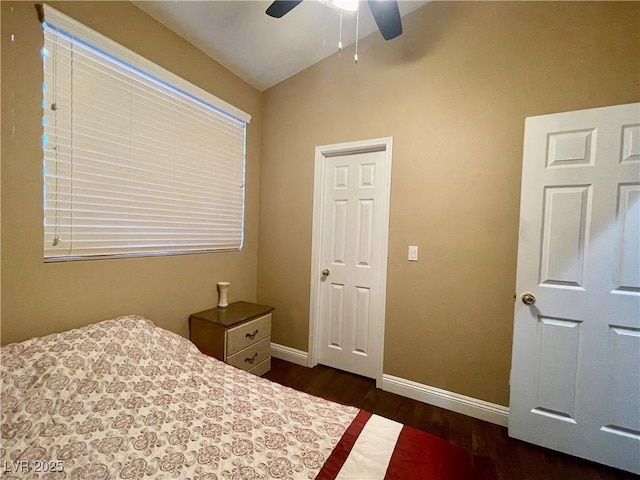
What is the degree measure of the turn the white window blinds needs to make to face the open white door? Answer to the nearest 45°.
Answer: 0° — it already faces it

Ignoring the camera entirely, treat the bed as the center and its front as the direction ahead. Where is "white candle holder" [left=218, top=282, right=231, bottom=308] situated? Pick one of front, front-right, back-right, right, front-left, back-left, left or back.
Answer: back-left

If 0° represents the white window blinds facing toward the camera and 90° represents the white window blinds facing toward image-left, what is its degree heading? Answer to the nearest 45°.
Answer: approximately 315°

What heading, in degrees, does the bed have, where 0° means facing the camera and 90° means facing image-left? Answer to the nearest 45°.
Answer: approximately 315°

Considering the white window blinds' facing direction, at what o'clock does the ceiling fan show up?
The ceiling fan is roughly at 12 o'clock from the white window blinds.

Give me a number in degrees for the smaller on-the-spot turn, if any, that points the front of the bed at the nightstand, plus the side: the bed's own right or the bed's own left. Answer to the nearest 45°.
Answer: approximately 135° to the bed's own left
